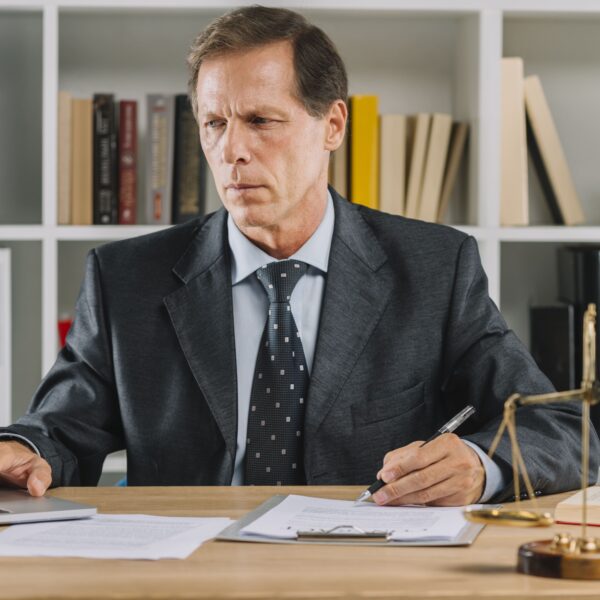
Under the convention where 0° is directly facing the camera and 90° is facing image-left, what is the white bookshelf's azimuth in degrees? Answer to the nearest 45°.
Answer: approximately 0°

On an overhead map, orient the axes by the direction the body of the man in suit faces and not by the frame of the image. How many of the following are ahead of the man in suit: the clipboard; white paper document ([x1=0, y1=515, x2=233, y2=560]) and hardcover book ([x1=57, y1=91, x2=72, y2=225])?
2

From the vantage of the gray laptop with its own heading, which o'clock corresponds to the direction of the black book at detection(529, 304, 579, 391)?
The black book is roughly at 12 o'clock from the gray laptop.

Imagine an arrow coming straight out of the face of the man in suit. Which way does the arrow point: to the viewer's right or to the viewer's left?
to the viewer's left

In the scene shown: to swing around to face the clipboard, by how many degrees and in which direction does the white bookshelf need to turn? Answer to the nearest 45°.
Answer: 0° — it already faces it

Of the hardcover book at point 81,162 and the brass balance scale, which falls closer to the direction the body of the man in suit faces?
the brass balance scale

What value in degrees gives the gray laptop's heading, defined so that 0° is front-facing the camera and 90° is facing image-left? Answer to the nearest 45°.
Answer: approximately 225°
